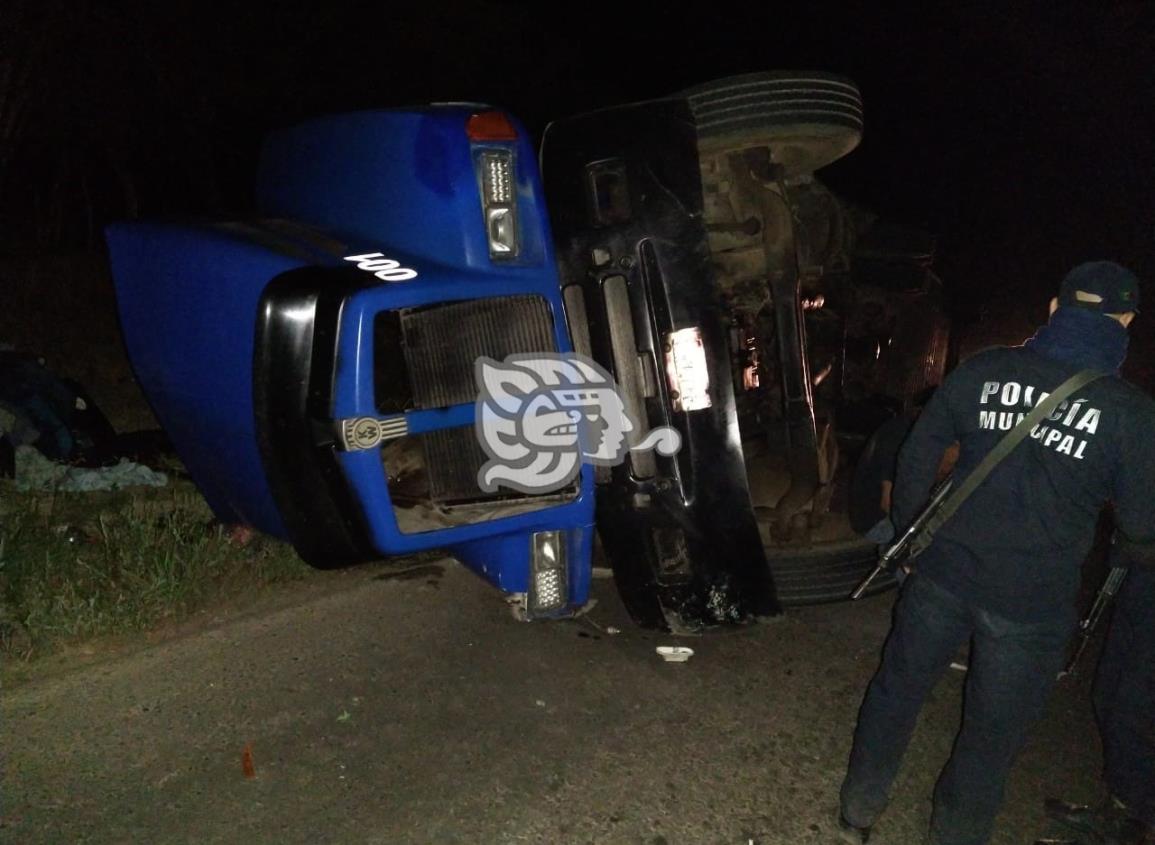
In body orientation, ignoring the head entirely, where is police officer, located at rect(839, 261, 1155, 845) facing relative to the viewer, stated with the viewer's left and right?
facing away from the viewer

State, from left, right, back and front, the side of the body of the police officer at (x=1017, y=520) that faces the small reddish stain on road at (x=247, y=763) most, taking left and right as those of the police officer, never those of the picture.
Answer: left
